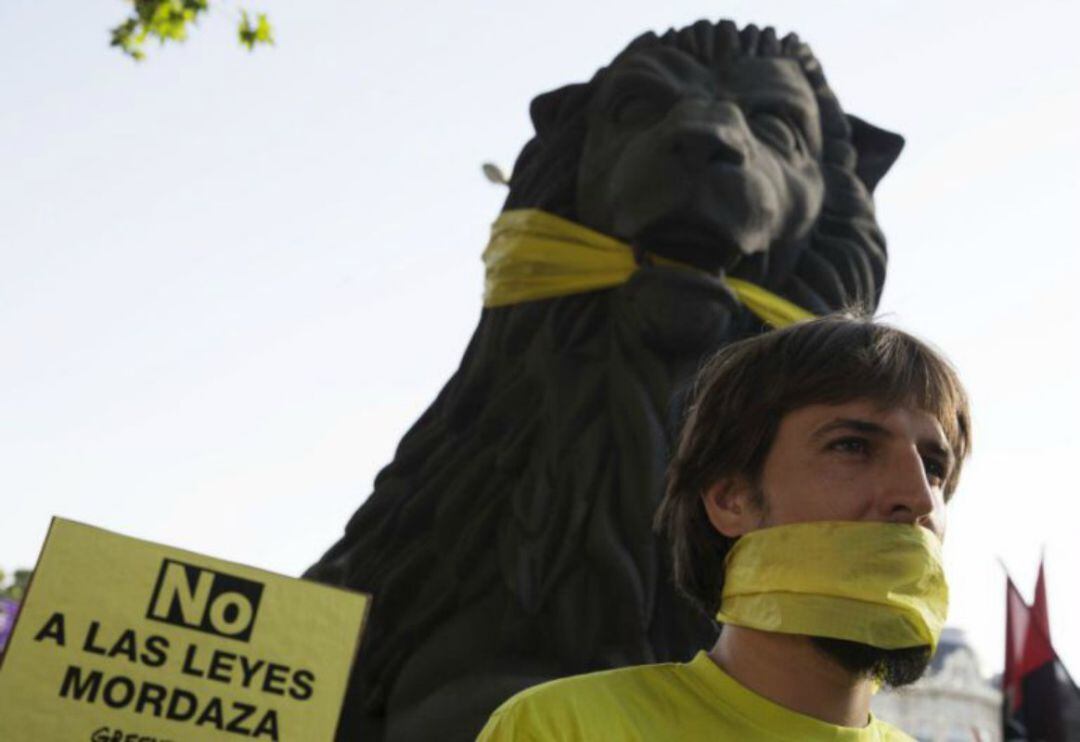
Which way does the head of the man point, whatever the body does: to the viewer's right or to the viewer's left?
to the viewer's right

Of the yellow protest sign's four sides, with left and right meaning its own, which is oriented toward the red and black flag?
left

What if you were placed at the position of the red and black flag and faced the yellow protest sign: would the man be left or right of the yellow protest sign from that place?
left

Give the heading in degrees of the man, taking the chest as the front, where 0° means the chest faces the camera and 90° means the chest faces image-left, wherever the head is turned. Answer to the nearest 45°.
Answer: approximately 315°

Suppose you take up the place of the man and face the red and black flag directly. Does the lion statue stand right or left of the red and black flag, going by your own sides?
left

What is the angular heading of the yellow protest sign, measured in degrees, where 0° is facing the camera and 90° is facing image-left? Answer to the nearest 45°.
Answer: approximately 0°
